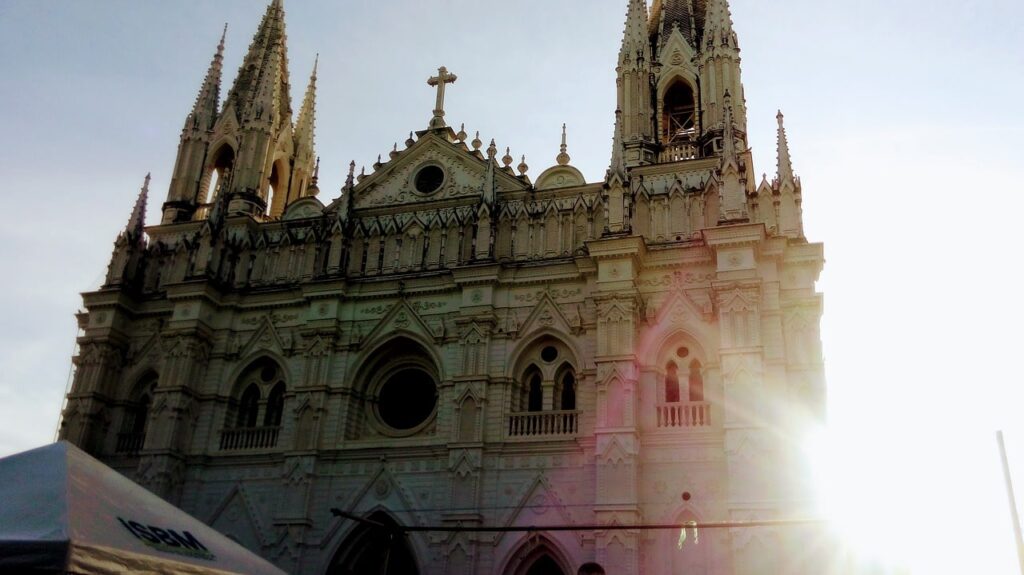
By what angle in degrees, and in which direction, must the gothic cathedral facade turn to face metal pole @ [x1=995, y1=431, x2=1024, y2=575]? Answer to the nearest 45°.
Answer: approximately 45° to its left

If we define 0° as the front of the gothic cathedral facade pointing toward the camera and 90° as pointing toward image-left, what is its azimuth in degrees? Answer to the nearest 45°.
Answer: approximately 0°
